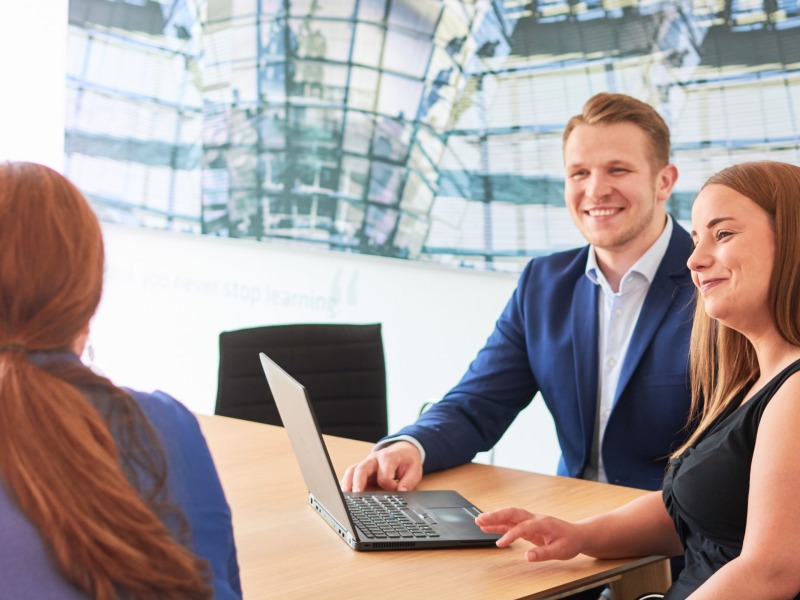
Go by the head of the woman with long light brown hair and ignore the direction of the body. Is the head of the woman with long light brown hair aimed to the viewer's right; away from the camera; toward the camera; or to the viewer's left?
to the viewer's left

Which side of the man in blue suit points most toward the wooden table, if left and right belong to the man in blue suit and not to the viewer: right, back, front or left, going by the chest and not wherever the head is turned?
front

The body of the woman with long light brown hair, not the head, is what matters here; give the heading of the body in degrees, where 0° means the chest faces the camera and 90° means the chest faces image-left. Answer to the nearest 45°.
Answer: approximately 90°

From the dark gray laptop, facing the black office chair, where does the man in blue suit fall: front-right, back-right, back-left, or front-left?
front-right

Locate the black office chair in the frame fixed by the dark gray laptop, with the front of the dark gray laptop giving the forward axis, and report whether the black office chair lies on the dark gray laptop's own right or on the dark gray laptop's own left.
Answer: on the dark gray laptop's own left

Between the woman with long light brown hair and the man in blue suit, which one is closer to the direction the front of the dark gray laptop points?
the woman with long light brown hair

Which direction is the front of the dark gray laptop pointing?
to the viewer's right

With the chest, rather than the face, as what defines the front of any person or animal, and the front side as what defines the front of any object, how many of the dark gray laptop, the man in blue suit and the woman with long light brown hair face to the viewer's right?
1

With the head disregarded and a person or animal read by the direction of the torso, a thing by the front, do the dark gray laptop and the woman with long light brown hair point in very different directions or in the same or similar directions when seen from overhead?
very different directions

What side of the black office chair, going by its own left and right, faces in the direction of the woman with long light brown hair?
left

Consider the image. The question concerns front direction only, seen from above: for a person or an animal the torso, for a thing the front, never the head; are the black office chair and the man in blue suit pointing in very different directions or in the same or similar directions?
same or similar directions

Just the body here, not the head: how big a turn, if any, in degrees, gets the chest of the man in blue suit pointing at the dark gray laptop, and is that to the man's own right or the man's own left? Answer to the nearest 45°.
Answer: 0° — they already face it

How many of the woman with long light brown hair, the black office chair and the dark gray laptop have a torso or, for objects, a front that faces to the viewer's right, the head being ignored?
1

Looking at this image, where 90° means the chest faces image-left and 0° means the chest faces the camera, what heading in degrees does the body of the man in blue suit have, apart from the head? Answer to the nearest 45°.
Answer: approximately 45°

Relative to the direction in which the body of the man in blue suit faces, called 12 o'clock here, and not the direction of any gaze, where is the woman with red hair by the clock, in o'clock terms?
The woman with red hair is roughly at 11 o'clock from the man in blue suit.

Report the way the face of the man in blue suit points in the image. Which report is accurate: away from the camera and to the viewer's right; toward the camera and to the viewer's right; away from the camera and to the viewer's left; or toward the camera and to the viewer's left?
toward the camera and to the viewer's left
